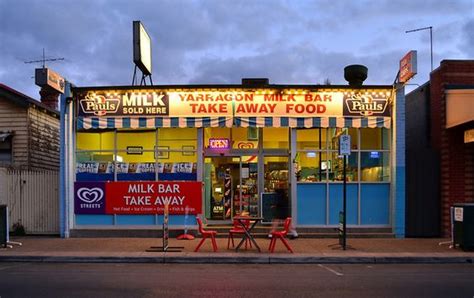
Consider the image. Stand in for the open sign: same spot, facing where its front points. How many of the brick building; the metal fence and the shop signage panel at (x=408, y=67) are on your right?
1

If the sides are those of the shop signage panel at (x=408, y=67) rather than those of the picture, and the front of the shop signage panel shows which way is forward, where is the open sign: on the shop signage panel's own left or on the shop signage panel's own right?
on the shop signage panel's own right

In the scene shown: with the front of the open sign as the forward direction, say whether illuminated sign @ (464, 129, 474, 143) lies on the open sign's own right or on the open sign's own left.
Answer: on the open sign's own left
